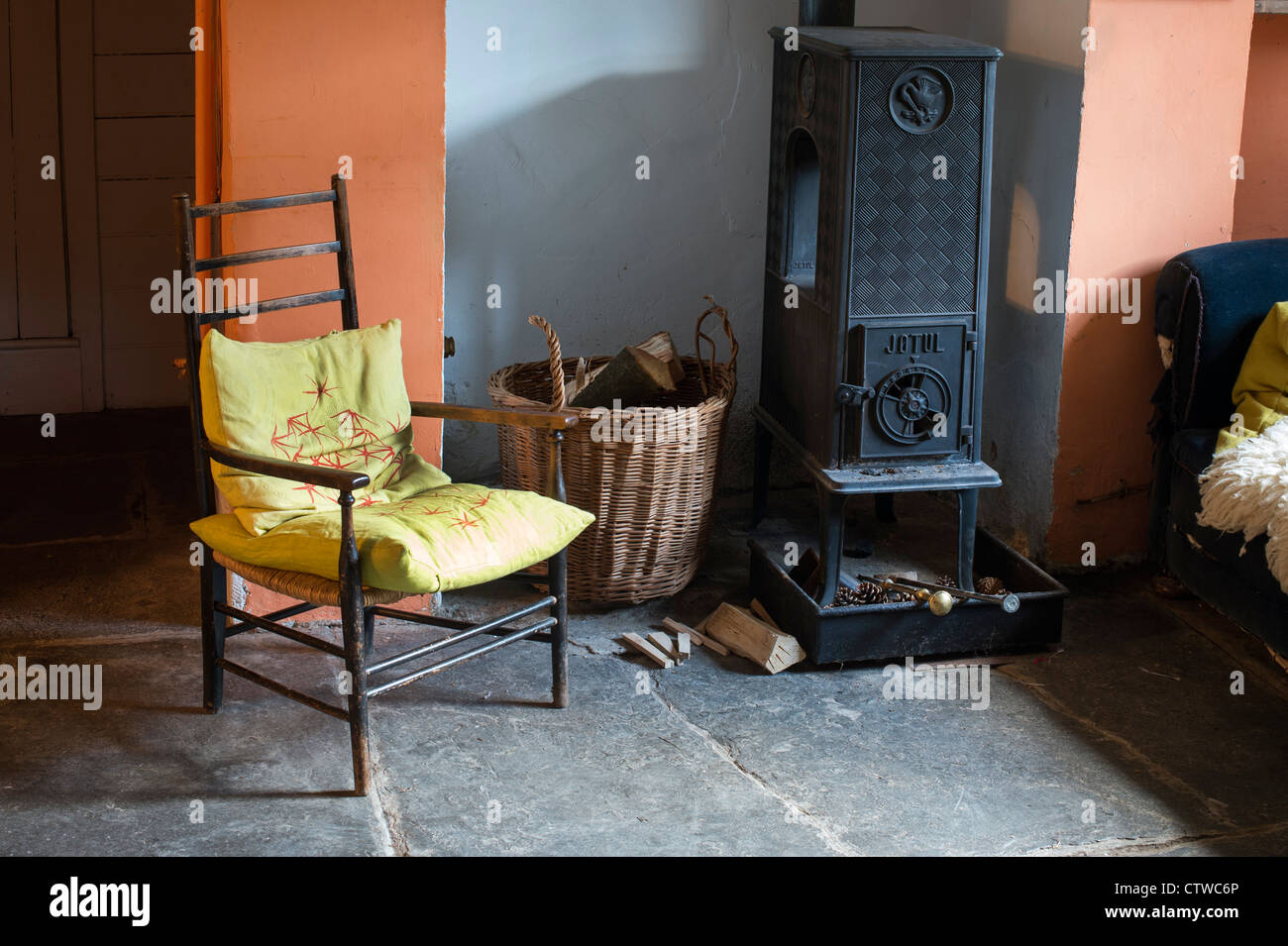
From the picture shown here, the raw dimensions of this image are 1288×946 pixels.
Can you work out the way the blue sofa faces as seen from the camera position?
facing the viewer and to the left of the viewer

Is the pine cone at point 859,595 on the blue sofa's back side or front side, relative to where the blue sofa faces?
on the front side

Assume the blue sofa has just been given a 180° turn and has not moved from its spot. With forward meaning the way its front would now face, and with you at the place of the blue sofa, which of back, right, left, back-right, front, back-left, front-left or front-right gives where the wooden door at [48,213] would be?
back-left

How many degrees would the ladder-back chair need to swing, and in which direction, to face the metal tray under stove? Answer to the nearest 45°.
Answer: approximately 45° to its left

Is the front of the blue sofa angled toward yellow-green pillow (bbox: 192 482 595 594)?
yes

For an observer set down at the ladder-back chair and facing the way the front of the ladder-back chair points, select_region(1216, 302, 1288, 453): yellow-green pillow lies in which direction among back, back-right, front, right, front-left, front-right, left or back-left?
front-left

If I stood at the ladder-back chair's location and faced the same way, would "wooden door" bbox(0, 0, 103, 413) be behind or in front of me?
behind

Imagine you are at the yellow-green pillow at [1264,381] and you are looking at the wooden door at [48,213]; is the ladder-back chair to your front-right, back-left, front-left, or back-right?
front-left

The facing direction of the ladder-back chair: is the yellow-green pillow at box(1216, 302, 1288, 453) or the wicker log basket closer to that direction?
the yellow-green pillow

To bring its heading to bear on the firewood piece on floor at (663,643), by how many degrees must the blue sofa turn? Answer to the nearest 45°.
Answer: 0° — it already faces it

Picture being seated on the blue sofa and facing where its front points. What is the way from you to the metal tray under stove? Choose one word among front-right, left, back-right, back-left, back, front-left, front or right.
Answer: front

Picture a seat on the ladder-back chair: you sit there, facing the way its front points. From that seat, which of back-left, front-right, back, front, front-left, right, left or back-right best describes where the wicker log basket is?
left

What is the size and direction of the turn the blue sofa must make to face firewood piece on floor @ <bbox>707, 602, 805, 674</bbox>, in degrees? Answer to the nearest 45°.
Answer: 0° — it already faces it

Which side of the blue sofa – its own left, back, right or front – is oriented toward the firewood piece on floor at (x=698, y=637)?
front

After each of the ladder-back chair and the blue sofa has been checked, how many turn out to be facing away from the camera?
0

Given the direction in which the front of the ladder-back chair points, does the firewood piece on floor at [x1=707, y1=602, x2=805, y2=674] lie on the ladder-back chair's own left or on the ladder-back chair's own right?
on the ladder-back chair's own left

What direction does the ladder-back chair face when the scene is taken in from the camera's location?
facing the viewer and to the right of the viewer
